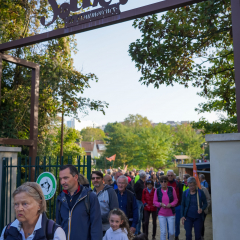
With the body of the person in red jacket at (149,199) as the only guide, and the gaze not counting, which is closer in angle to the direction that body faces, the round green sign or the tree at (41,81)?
the round green sign

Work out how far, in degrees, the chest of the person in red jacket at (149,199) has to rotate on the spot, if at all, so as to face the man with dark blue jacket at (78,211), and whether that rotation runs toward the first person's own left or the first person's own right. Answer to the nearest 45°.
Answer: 0° — they already face them

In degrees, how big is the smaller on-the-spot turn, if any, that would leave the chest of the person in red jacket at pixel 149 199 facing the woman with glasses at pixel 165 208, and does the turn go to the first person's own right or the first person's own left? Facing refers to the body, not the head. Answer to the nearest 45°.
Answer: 0° — they already face them

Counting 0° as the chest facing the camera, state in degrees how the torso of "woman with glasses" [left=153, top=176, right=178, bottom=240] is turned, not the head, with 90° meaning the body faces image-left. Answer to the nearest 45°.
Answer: approximately 0°

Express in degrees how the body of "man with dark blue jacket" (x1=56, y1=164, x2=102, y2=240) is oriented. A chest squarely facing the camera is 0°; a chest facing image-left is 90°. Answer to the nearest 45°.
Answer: approximately 45°
